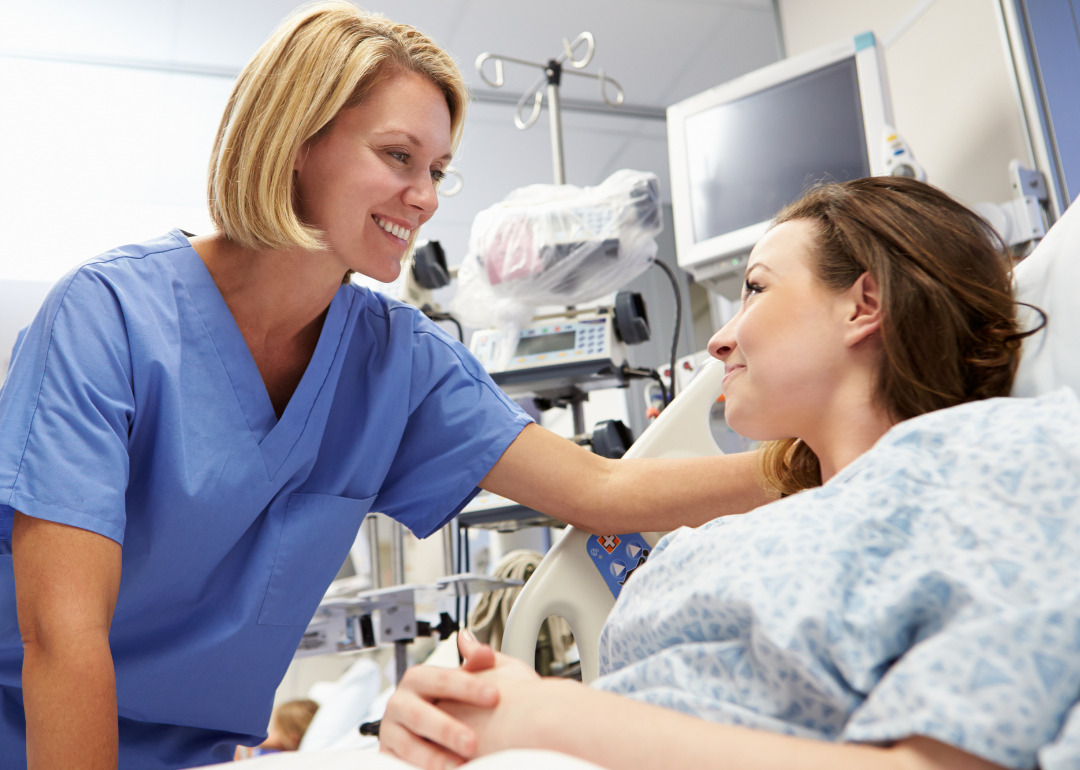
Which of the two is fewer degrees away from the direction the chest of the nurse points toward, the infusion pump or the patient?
the patient

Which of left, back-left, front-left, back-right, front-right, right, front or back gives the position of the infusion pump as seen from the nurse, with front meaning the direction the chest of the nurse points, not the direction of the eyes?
left

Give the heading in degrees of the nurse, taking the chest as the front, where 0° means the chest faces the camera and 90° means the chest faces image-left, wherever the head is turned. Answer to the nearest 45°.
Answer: approximately 315°

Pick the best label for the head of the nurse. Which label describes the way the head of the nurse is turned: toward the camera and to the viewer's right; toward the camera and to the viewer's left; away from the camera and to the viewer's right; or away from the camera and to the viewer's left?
toward the camera and to the viewer's right

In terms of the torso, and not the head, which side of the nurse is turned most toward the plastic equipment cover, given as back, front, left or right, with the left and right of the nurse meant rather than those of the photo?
left

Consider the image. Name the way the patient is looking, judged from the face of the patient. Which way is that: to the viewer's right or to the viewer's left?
to the viewer's left

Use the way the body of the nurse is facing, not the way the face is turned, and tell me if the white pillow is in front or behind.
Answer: in front

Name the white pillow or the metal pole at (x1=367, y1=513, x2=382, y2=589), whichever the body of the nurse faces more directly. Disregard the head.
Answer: the white pillow

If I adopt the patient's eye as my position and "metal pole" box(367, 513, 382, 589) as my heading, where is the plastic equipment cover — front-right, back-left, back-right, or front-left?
front-right

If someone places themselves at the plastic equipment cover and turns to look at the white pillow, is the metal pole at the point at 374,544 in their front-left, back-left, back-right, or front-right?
back-right

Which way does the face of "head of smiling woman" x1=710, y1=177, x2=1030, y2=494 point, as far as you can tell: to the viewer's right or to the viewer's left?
to the viewer's left

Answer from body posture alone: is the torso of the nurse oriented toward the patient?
yes

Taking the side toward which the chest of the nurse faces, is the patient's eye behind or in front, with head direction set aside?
in front
